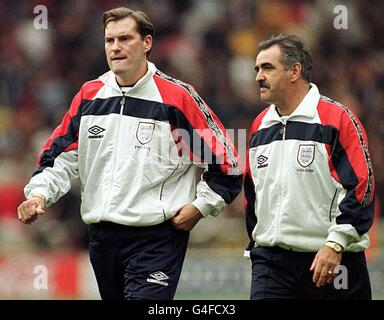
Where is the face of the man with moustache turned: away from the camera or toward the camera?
toward the camera

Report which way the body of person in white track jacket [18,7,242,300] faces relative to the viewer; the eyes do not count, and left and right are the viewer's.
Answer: facing the viewer and to the left of the viewer

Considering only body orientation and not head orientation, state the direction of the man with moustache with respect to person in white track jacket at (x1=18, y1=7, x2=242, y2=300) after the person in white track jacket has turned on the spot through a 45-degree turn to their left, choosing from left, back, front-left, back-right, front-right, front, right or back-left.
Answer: left

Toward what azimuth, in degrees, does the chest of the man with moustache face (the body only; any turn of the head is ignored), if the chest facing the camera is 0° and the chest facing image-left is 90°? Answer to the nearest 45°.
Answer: approximately 45°
